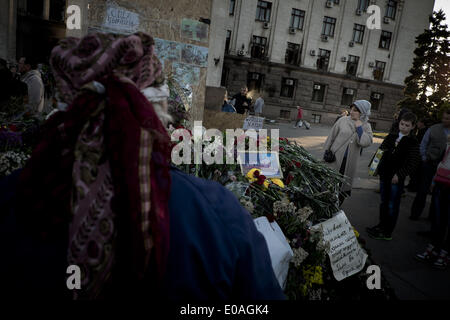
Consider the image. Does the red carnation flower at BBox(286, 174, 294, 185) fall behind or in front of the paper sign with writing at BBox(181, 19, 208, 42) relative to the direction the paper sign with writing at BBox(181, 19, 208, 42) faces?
in front

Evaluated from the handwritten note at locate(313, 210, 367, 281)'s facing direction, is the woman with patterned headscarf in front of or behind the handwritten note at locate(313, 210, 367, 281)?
in front

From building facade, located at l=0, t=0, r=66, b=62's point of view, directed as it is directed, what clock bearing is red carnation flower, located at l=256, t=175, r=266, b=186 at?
The red carnation flower is roughly at 12 o'clock from the building facade.

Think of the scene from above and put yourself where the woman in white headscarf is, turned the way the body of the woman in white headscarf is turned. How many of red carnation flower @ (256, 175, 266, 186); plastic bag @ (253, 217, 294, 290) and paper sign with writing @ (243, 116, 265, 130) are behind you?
0

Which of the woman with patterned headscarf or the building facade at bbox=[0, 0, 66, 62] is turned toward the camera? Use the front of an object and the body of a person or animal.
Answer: the building facade

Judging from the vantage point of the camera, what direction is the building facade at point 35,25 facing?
facing the viewer

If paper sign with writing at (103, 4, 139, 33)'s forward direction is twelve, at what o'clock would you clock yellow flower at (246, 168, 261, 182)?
The yellow flower is roughly at 11 o'clock from the paper sign with writing.

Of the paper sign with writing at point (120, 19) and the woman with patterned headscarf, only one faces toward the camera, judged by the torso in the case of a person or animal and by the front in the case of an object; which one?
the paper sign with writing

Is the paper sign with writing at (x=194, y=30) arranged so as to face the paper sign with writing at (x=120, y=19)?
no

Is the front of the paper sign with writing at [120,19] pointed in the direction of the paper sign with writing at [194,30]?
no

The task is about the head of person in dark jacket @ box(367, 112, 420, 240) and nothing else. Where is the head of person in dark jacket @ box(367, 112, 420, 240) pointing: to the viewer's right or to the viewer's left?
to the viewer's left

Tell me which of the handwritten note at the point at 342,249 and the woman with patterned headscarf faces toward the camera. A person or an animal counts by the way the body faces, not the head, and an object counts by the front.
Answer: the handwritten note

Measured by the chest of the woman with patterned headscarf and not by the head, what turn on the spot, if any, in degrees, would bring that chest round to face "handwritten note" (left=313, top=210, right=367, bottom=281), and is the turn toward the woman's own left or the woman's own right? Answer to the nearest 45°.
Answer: approximately 45° to the woman's own right

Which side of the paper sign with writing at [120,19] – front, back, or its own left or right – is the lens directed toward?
front

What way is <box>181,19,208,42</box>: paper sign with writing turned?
toward the camera

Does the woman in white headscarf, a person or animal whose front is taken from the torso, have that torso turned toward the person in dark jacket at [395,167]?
no
